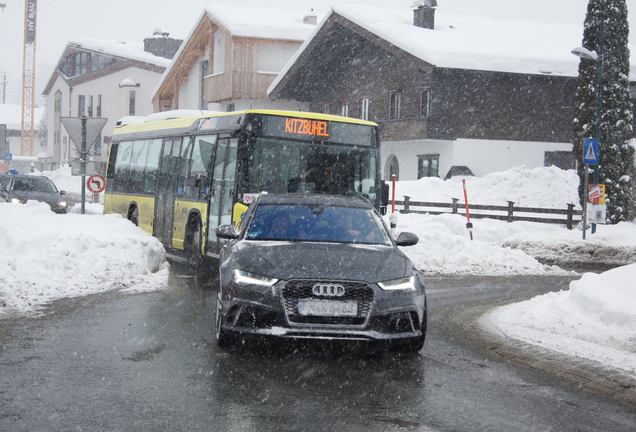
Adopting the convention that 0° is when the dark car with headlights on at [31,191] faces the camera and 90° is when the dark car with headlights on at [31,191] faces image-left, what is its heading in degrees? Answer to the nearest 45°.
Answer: approximately 315°

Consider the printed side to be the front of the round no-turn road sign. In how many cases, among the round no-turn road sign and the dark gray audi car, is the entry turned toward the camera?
2

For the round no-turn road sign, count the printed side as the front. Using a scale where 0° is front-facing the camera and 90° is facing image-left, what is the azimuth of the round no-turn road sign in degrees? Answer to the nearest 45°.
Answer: approximately 0°

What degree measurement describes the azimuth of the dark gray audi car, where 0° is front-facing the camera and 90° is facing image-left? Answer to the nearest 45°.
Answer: approximately 0°

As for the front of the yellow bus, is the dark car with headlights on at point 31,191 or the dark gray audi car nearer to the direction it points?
the dark gray audi car
